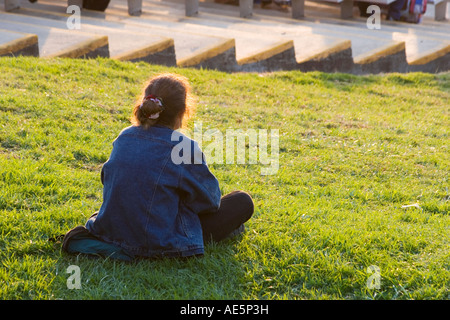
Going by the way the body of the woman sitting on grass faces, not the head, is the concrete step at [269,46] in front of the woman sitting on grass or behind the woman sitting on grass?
in front

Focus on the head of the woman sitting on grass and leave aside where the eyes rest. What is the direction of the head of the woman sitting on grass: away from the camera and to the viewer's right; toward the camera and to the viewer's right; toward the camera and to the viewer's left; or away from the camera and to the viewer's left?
away from the camera and to the viewer's right

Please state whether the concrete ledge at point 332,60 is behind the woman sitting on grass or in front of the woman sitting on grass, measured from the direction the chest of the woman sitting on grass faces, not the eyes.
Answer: in front

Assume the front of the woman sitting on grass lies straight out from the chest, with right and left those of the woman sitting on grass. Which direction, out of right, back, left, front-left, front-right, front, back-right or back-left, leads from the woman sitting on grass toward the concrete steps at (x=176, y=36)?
front-left

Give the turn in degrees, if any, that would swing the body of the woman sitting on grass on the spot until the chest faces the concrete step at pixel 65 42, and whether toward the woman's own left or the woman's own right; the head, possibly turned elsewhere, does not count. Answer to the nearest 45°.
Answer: approximately 45° to the woman's own left

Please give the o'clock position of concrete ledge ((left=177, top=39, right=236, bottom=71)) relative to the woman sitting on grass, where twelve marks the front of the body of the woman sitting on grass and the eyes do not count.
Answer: The concrete ledge is roughly at 11 o'clock from the woman sitting on grass.

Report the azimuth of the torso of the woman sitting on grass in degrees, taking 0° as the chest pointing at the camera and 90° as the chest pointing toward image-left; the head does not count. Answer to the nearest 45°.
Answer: approximately 225°

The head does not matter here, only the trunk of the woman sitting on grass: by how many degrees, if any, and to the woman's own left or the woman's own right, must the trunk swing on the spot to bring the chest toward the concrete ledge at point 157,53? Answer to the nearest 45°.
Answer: approximately 45° to the woman's own left

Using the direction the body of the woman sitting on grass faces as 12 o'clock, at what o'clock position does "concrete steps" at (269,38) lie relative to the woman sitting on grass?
The concrete steps is roughly at 11 o'clock from the woman sitting on grass.
